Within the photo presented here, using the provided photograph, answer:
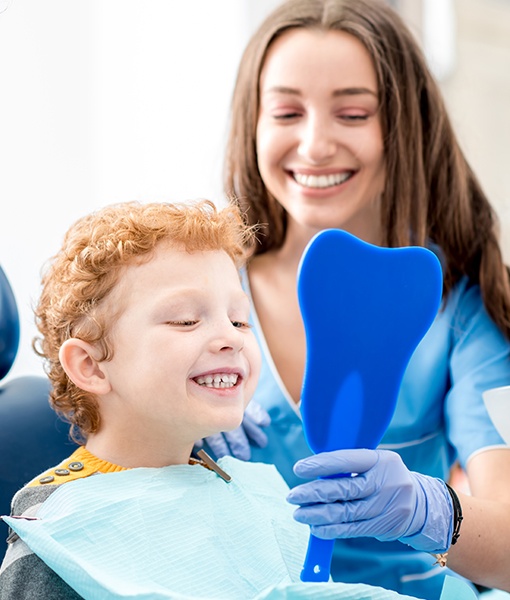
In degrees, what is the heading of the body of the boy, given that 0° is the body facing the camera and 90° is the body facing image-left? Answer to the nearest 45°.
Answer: approximately 315°

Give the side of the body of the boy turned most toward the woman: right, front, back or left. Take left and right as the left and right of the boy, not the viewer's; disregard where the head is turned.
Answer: left

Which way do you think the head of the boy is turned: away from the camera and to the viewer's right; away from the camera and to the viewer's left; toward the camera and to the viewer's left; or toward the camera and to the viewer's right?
toward the camera and to the viewer's right
